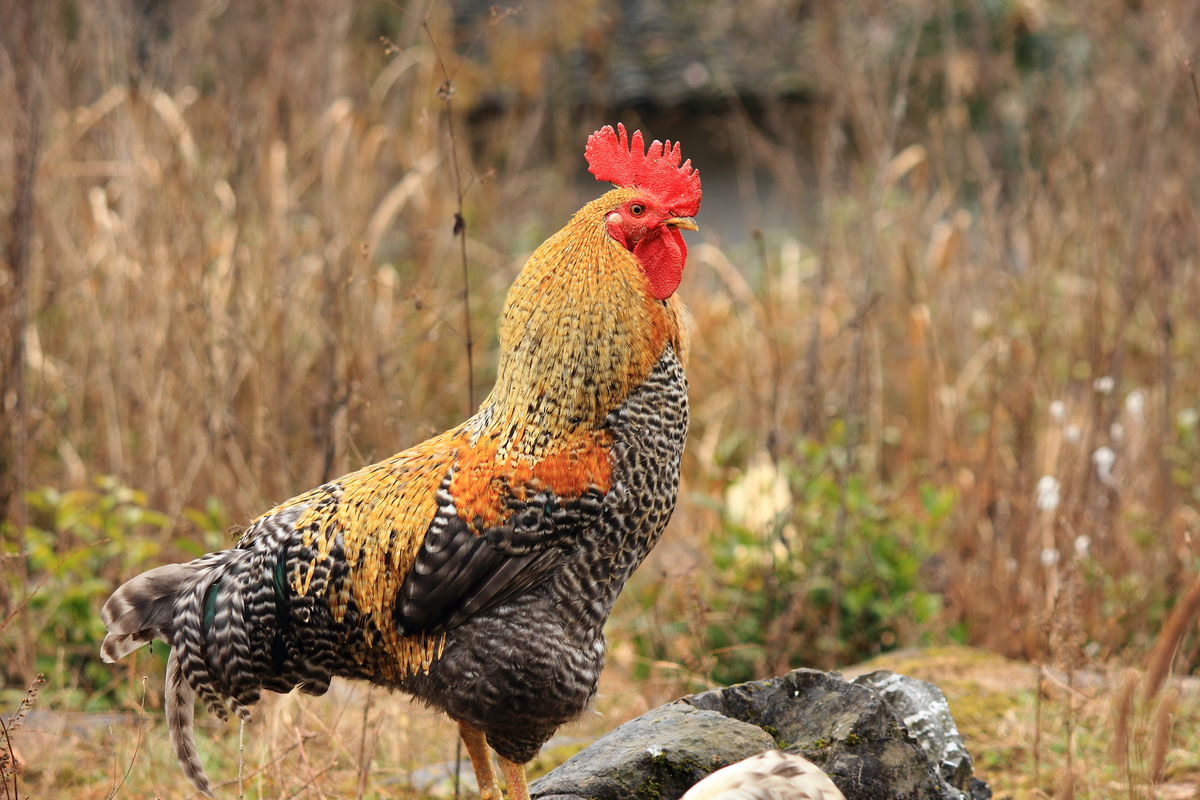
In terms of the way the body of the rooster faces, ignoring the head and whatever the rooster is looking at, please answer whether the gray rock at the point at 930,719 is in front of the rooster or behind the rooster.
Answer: in front

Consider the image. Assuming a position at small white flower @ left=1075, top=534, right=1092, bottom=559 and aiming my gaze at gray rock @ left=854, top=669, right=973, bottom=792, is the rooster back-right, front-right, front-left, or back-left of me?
front-right

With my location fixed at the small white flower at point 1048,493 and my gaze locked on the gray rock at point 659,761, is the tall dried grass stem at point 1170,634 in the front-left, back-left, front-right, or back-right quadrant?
front-left

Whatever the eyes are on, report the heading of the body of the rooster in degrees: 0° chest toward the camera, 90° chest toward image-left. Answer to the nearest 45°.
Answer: approximately 270°

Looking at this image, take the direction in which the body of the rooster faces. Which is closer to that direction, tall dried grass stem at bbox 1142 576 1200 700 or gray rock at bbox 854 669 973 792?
the gray rock
